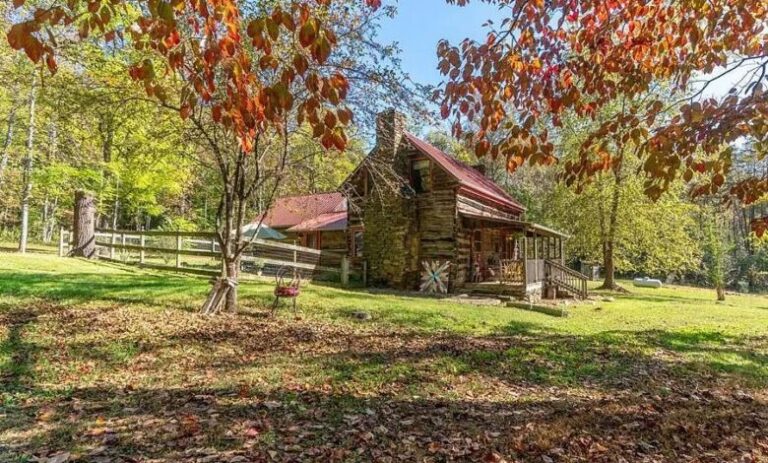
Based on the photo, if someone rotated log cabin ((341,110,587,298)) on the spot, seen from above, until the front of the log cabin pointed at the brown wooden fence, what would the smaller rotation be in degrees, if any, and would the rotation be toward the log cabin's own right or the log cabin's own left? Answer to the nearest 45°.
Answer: approximately 135° to the log cabin's own right

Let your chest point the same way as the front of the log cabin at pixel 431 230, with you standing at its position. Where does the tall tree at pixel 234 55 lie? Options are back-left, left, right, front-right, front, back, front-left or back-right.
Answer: front-right

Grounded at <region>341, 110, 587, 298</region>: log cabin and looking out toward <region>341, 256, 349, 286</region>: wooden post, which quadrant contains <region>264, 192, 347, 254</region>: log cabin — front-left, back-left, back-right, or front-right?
front-right

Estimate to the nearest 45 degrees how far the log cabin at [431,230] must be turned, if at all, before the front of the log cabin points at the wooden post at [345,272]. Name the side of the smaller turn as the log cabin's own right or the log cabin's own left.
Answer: approximately 135° to the log cabin's own right

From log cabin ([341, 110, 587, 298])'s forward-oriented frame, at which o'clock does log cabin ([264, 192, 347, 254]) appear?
log cabin ([264, 192, 347, 254]) is roughly at 6 o'clock from log cabin ([341, 110, 587, 298]).

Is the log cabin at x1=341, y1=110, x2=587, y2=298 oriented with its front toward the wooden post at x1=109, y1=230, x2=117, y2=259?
no

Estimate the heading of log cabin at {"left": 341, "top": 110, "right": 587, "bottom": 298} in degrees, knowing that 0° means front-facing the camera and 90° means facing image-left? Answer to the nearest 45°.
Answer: approximately 315°

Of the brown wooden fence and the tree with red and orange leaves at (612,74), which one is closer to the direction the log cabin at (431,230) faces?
the tree with red and orange leaves

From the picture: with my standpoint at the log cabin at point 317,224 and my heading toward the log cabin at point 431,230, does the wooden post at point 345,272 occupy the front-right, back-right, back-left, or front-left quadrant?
front-right
